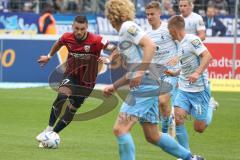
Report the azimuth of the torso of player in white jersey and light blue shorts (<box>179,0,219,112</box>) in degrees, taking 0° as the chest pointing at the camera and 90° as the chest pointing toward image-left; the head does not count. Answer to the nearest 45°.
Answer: approximately 45°

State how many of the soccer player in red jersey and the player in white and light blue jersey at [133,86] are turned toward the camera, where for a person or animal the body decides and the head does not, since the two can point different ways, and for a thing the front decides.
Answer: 1

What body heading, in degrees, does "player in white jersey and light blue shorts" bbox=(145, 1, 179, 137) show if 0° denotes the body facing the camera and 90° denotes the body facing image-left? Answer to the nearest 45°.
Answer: approximately 45°

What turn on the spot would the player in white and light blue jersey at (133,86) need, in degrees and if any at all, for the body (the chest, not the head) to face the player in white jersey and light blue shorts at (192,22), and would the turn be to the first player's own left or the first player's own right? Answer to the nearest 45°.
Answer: approximately 90° to the first player's own right

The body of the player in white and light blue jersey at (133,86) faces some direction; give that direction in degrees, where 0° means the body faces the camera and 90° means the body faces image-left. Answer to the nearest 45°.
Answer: approximately 90°

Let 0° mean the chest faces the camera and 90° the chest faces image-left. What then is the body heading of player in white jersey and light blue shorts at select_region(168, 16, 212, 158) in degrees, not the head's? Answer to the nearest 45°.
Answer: approximately 45°

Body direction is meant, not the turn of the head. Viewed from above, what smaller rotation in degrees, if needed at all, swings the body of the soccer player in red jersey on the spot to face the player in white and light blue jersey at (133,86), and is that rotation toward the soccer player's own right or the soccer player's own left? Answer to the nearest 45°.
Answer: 0° — they already face them
